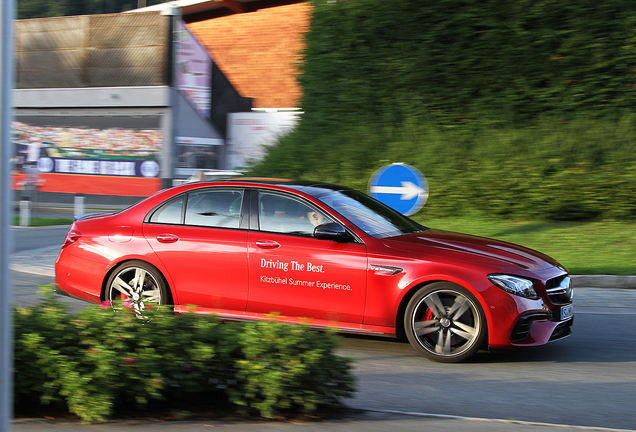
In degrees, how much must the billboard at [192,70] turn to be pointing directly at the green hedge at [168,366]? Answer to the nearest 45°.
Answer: approximately 45° to its right

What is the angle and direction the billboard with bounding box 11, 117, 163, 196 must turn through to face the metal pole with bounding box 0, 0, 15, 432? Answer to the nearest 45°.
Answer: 0° — it already faces it

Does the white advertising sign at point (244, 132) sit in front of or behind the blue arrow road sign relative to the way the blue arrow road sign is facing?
behind

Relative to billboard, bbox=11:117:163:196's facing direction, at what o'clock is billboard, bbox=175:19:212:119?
billboard, bbox=175:19:212:119 is roughly at 9 o'clock from billboard, bbox=11:117:163:196.

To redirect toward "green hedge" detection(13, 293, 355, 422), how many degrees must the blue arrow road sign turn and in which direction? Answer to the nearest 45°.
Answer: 0° — it already faces it

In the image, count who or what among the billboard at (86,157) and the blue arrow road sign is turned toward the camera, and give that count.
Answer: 2

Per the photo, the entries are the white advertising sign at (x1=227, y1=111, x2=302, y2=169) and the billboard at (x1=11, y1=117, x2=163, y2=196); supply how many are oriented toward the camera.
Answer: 2

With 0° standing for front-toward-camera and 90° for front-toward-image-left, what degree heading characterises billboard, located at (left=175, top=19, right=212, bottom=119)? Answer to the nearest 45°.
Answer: approximately 315°
